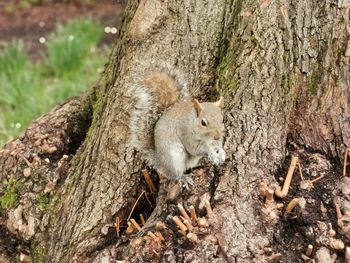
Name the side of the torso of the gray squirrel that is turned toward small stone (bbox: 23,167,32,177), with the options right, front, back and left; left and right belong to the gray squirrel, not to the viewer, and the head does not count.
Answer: back

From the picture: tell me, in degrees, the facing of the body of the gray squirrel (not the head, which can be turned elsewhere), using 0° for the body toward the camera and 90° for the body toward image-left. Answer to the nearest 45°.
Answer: approximately 315°
